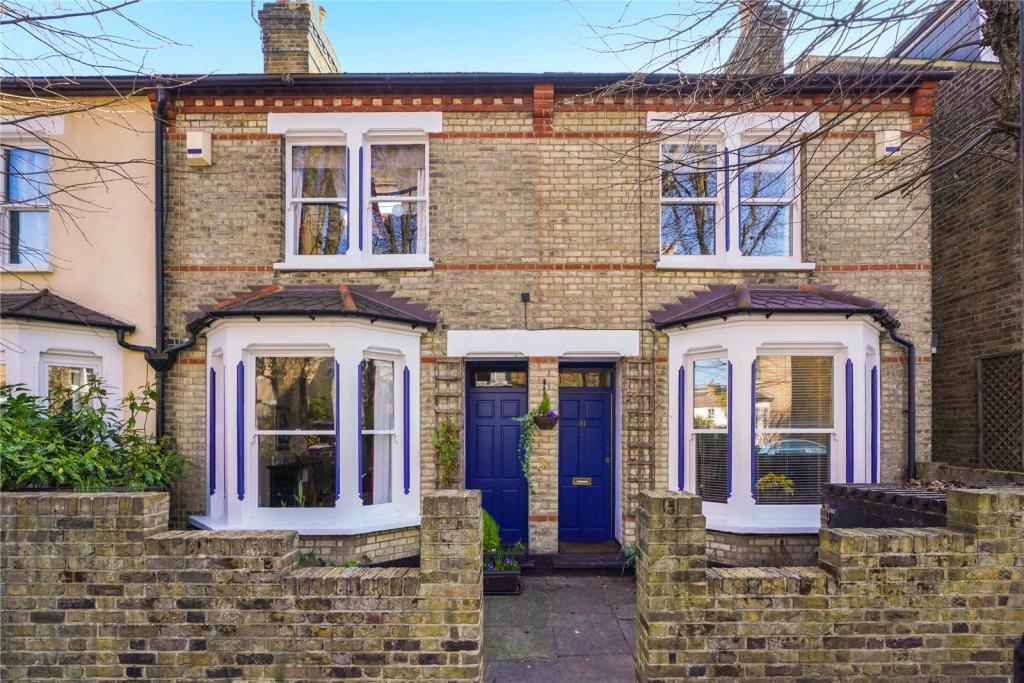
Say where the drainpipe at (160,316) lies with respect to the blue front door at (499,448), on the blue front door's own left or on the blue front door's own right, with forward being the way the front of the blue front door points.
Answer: on the blue front door's own right

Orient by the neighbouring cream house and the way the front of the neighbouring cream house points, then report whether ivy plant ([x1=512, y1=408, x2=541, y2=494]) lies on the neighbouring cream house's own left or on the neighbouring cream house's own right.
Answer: on the neighbouring cream house's own left

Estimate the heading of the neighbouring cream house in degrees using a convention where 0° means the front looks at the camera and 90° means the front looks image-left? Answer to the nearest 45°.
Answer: approximately 0°

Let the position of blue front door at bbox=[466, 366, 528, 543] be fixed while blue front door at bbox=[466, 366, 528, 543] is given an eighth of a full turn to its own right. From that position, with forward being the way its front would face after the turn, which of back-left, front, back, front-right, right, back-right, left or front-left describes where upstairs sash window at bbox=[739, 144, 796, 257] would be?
back-left
